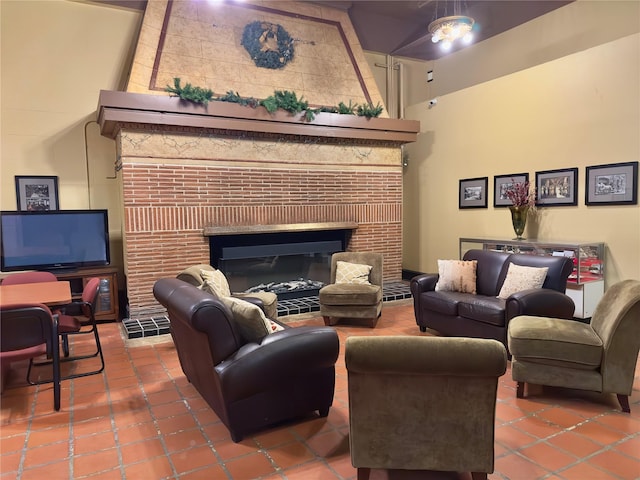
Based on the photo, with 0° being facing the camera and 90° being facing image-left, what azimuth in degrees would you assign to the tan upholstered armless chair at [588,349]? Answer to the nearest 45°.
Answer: approximately 90°

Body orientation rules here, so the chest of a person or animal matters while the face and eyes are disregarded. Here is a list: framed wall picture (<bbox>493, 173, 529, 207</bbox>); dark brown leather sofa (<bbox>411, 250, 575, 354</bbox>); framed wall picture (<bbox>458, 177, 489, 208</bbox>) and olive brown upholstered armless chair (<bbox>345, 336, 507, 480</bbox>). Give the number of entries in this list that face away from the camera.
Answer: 1

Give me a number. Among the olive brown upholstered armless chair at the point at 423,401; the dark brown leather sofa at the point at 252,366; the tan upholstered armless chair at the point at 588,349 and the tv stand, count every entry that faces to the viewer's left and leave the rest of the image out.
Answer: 1

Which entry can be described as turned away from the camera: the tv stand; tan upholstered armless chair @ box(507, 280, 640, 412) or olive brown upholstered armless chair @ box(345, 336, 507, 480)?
olive brown upholstered armless chair @ box(345, 336, 507, 480)

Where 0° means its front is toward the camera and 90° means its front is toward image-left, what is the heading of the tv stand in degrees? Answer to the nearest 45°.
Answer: approximately 315°

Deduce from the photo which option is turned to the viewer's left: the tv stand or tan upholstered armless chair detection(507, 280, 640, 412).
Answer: the tan upholstered armless chair

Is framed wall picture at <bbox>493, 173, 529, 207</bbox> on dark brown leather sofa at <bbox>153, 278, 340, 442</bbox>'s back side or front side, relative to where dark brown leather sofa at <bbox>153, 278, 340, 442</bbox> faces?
on the front side

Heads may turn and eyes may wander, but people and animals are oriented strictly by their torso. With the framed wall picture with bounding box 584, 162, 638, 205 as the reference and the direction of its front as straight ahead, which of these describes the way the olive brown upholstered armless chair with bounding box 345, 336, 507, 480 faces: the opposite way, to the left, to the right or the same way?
to the right

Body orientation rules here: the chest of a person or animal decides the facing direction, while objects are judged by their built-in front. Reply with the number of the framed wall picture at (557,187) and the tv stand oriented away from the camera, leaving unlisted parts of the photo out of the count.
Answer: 0

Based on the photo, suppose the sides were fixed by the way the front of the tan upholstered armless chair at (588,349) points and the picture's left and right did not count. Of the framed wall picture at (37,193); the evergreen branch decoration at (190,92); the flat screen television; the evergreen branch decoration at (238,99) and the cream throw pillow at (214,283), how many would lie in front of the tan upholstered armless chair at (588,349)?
5

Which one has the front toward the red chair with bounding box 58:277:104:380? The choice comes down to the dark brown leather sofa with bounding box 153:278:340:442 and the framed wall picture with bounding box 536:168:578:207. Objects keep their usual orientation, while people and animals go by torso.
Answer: the framed wall picture

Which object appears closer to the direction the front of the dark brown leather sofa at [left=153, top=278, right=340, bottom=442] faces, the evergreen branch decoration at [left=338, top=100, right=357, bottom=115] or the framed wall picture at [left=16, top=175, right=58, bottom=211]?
the evergreen branch decoration

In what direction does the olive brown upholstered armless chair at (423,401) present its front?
away from the camera

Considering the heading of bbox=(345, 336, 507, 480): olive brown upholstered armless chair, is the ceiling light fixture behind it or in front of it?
in front

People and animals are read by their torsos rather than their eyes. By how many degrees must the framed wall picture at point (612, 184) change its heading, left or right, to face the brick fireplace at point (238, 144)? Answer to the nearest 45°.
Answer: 0° — it already faces it

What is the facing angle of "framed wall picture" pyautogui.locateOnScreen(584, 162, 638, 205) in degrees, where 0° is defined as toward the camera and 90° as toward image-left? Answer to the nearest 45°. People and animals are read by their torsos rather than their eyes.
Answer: approximately 45°

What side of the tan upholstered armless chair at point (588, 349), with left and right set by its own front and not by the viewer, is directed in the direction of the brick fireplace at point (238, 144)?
front
